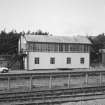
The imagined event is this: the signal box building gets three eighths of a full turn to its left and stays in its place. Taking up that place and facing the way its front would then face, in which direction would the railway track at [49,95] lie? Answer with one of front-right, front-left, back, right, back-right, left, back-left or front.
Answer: back-right

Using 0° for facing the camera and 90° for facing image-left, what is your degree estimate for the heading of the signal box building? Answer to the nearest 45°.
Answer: approximately 0°
